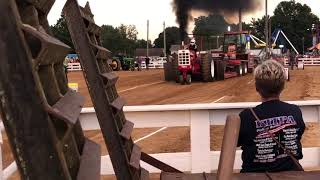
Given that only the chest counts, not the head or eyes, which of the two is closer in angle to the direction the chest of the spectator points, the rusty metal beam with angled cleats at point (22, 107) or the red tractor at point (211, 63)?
the red tractor

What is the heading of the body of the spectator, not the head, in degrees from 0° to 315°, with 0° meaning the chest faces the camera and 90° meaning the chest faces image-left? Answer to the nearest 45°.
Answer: approximately 180°

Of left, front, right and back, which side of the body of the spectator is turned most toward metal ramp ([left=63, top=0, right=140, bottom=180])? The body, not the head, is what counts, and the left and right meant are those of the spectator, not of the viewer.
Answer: left

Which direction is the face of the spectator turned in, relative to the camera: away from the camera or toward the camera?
away from the camera

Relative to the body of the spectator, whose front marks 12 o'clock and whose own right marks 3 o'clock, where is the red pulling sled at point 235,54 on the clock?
The red pulling sled is roughly at 12 o'clock from the spectator.

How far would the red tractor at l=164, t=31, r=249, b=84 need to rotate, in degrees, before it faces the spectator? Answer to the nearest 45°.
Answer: approximately 45° to its left
